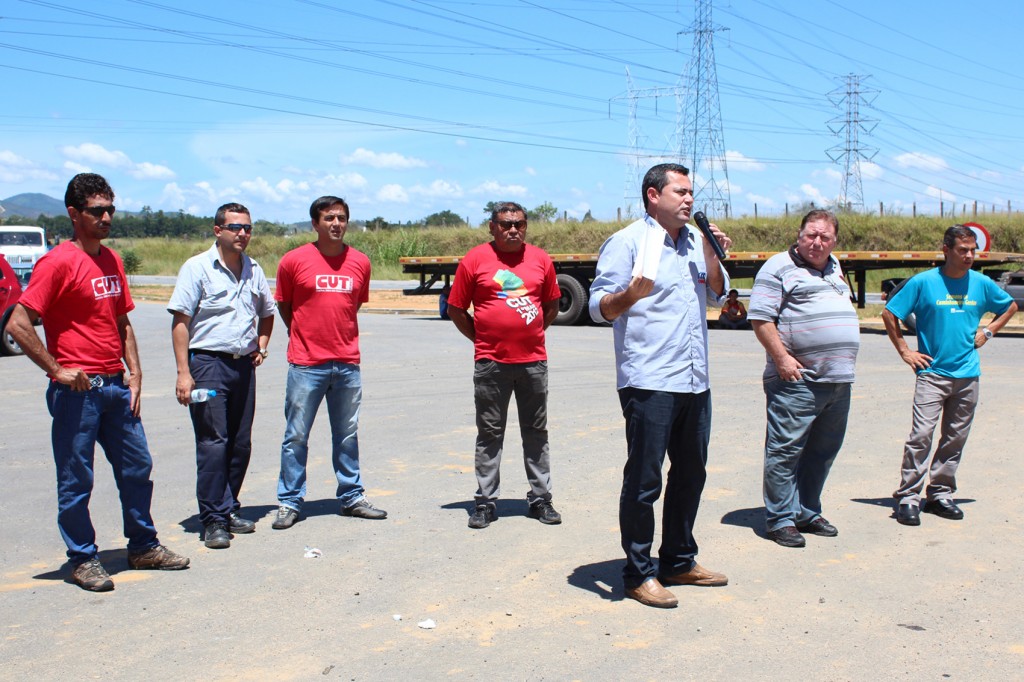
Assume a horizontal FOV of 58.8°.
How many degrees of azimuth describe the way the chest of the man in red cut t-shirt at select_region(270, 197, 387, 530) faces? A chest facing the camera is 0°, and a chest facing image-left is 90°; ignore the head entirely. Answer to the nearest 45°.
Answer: approximately 315°

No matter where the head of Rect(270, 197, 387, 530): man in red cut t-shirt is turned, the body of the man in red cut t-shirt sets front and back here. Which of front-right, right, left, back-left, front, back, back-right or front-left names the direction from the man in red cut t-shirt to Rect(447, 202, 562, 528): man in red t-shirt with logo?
front-left

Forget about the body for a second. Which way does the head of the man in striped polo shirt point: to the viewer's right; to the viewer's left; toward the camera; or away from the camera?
toward the camera

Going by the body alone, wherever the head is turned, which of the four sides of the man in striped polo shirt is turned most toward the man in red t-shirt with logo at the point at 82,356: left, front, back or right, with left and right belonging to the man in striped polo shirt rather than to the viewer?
right

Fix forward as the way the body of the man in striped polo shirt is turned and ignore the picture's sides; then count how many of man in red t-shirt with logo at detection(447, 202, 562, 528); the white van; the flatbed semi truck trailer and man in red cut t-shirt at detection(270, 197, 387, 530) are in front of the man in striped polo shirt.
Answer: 0

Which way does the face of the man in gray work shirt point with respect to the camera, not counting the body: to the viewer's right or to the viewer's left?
to the viewer's right

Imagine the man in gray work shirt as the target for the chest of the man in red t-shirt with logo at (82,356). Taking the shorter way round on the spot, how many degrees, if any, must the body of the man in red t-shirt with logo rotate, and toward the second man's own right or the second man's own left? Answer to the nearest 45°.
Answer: approximately 90° to the second man's own left

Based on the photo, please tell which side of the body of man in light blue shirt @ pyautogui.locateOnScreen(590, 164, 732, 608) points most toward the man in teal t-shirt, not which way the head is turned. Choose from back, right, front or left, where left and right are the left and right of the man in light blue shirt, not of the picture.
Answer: left

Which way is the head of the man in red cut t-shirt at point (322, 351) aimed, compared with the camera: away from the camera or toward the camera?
toward the camera

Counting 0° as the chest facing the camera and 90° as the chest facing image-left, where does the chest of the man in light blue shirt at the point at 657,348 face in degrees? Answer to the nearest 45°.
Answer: approximately 315°

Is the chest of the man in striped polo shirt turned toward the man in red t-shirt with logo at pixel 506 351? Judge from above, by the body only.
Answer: no

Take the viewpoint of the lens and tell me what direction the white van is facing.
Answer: facing the viewer

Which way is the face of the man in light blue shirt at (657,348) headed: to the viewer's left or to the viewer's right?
to the viewer's right

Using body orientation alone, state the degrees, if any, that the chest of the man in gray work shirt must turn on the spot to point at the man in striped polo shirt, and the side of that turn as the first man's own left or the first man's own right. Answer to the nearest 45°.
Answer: approximately 45° to the first man's own left

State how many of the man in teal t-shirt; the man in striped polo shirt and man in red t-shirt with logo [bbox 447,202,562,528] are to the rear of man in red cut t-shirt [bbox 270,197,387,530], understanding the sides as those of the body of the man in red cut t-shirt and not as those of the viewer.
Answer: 0

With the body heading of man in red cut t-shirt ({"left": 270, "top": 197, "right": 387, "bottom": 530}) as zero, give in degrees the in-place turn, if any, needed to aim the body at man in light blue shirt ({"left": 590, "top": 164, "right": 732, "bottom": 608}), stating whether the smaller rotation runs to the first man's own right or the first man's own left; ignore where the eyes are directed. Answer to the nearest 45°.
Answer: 0° — they already face them

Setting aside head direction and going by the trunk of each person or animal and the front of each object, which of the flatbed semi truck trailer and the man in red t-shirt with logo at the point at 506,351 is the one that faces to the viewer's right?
the flatbed semi truck trailer

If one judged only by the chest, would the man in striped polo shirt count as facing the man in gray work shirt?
no

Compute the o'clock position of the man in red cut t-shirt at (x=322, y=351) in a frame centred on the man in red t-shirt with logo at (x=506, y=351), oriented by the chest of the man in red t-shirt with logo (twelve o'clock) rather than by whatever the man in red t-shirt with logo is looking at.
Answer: The man in red cut t-shirt is roughly at 3 o'clock from the man in red t-shirt with logo.
